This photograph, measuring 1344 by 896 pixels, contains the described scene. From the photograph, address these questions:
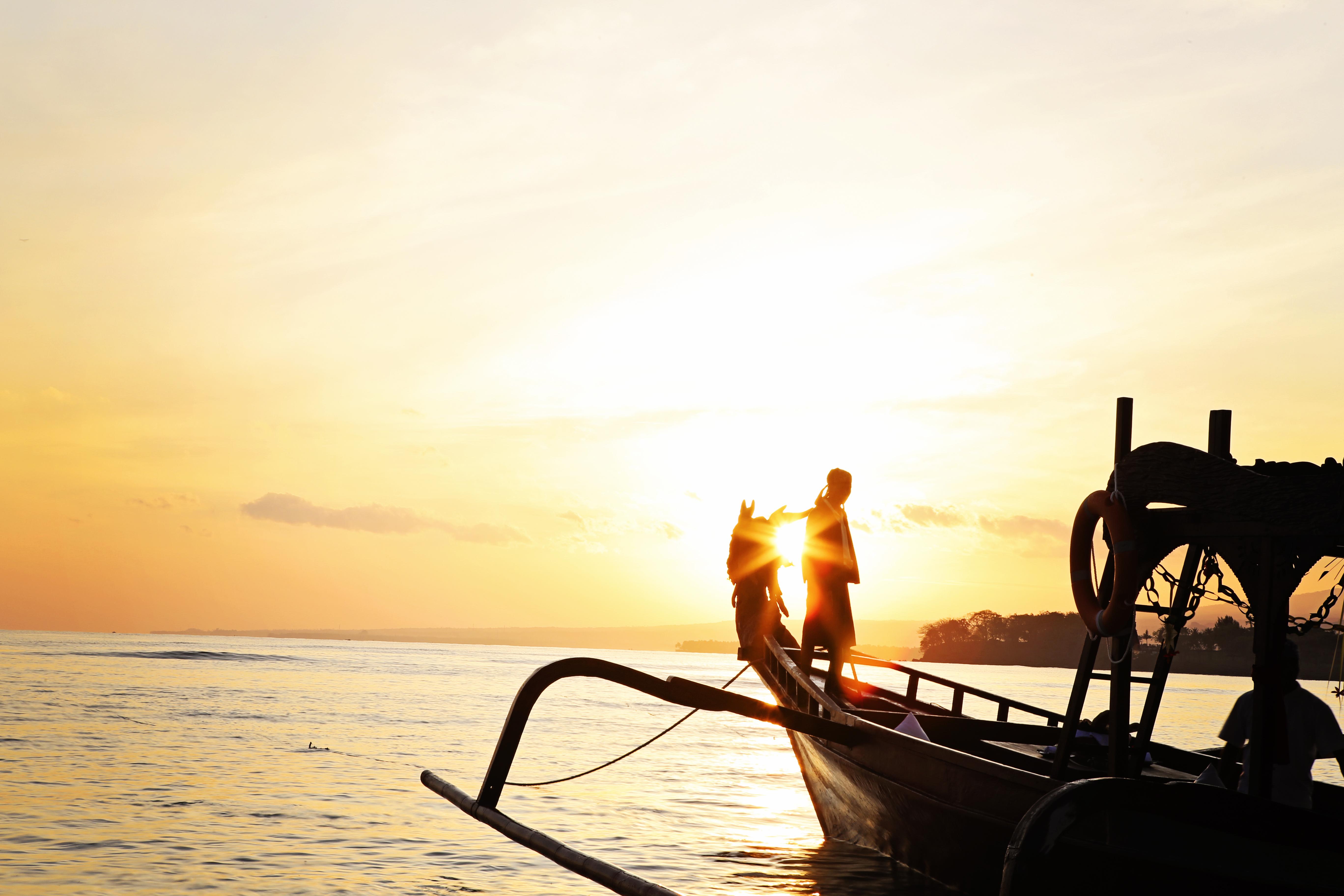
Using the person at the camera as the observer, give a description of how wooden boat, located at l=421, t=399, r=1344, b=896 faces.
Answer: facing away from the viewer and to the left of the viewer

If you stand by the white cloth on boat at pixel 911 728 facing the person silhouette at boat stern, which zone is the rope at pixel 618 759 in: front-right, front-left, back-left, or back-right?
back-right
